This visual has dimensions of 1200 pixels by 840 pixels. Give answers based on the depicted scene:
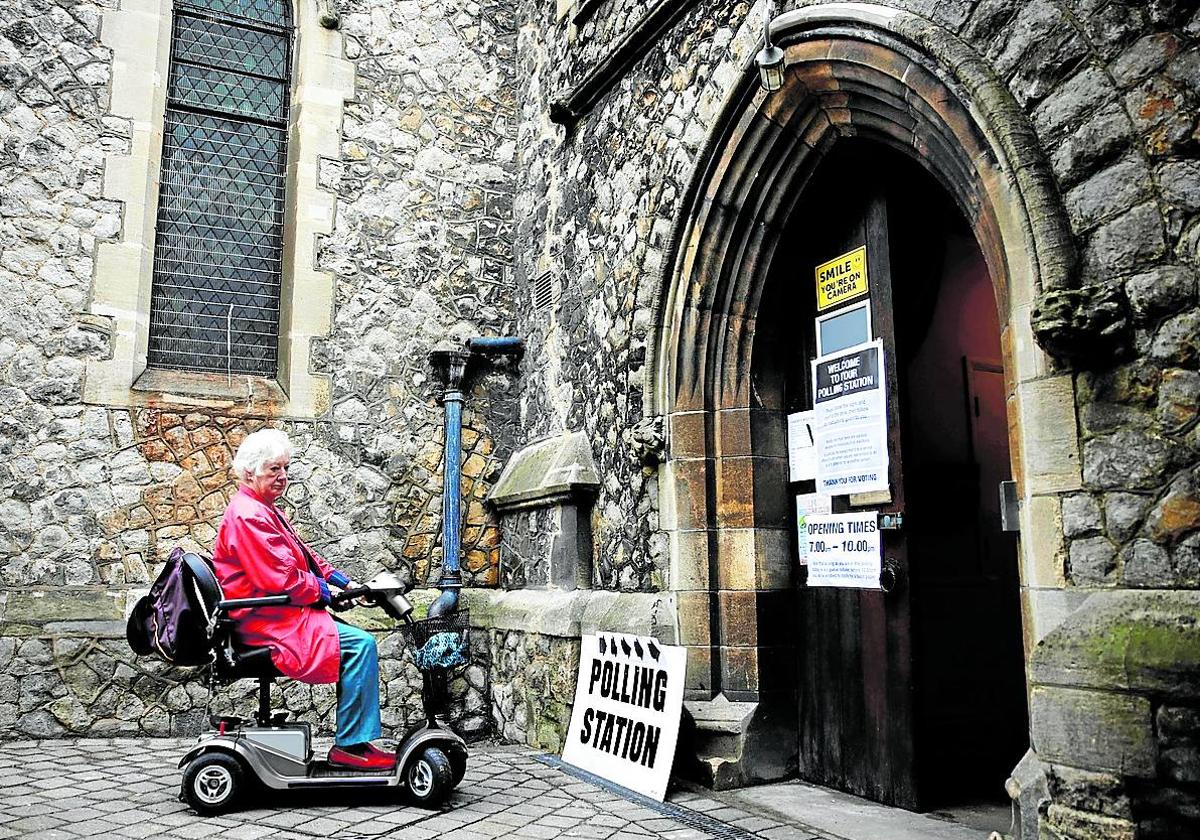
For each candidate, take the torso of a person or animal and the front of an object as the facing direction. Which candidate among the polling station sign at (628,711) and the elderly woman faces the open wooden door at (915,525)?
the elderly woman

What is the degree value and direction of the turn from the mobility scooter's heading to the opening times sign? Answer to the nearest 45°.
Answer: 0° — it already faces it

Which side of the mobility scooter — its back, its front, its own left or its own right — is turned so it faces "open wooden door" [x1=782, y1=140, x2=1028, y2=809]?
front

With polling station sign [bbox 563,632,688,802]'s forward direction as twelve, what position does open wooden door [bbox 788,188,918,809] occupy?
The open wooden door is roughly at 8 o'clock from the polling station sign.

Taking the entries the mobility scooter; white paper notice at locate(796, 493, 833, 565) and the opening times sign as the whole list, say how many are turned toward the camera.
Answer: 2

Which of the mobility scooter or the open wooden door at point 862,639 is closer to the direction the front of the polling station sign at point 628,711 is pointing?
the mobility scooter

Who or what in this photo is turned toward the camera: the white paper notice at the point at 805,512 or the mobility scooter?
the white paper notice

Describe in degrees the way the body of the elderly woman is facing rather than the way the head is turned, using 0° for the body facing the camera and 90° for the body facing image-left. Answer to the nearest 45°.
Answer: approximately 270°

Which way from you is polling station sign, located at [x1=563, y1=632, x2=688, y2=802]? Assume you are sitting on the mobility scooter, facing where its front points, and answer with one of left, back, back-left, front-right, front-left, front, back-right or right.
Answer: front

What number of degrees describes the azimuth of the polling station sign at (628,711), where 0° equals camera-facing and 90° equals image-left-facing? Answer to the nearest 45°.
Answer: approximately 45°

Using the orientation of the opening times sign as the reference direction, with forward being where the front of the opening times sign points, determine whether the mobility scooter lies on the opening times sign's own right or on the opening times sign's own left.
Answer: on the opening times sign's own right

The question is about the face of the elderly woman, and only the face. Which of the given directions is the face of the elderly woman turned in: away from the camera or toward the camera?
toward the camera

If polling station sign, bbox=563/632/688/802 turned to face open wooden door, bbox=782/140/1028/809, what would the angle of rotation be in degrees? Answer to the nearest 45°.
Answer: approximately 135° to its left

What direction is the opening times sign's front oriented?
toward the camera

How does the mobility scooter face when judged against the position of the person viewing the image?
facing to the right of the viewer

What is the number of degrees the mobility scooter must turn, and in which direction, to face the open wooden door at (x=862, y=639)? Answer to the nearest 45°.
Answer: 0° — it already faces it

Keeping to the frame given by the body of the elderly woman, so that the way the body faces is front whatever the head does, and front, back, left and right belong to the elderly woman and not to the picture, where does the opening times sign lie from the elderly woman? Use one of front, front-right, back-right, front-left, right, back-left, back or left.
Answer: front
